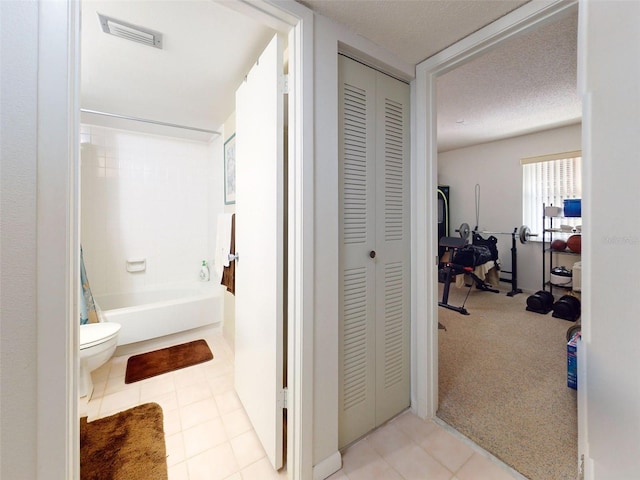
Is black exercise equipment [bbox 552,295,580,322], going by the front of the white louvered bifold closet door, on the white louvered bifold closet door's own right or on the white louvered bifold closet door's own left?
on the white louvered bifold closet door's own left

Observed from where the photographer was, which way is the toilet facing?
facing to the right of the viewer

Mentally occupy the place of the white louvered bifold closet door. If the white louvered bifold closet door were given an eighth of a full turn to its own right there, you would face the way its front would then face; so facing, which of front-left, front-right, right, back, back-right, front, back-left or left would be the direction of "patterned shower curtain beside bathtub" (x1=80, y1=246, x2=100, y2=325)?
right

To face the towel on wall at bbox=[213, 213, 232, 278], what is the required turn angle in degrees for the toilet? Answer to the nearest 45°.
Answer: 0° — it already faces it

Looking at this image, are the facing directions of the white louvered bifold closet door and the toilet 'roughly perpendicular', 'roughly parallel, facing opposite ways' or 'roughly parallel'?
roughly perpendicular

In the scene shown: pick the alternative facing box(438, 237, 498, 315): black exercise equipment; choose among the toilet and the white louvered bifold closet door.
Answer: the toilet

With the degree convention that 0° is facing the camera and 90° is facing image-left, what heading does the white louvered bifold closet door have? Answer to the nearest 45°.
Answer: approximately 315°
